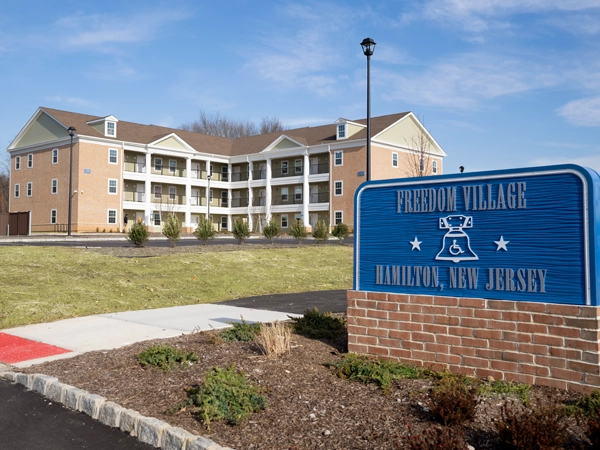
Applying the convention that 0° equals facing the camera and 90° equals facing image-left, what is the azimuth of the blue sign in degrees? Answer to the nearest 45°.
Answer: approximately 45°

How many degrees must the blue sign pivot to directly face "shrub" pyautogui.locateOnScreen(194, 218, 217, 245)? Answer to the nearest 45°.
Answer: approximately 90° to its right

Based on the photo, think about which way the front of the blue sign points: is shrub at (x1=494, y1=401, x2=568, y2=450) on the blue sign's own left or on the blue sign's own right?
on the blue sign's own left

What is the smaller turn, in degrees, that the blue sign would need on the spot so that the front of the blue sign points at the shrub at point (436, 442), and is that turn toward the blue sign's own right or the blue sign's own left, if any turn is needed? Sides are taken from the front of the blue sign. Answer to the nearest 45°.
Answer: approximately 45° to the blue sign's own left

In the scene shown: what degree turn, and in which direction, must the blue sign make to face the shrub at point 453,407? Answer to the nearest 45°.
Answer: approximately 45° to its left

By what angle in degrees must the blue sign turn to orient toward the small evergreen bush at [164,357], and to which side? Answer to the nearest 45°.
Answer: approximately 45° to its right
